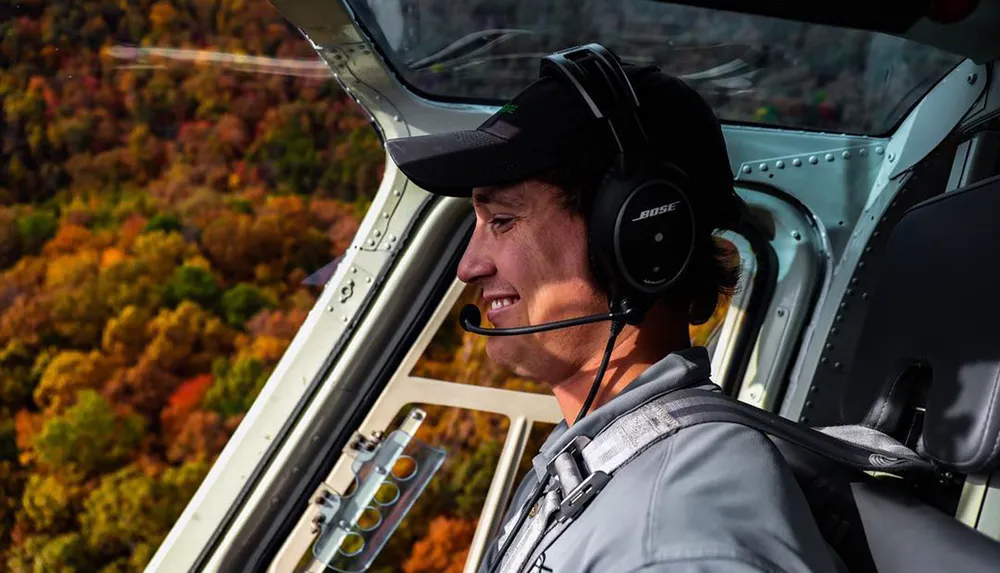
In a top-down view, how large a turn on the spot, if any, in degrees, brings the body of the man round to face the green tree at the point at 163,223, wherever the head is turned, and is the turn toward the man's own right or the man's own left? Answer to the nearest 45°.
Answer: approximately 45° to the man's own right

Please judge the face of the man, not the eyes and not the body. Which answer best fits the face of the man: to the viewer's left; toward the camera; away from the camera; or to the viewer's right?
to the viewer's left

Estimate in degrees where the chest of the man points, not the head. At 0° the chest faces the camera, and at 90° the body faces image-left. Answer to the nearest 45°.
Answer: approximately 90°

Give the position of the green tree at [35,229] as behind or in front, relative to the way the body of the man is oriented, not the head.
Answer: in front

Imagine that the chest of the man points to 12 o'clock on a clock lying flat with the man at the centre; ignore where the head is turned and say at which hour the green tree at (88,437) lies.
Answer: The green tree is roughly at 1 o'clock from the man.
